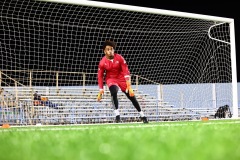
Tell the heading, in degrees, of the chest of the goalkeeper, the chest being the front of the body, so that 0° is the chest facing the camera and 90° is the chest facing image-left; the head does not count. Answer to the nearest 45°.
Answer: approximately 0°

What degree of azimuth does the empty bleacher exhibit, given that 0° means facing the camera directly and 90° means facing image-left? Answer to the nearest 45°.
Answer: approximately 0°

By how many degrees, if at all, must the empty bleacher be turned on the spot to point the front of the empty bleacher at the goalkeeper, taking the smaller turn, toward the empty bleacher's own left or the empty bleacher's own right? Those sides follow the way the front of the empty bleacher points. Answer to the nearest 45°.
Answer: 0° — it already faces them

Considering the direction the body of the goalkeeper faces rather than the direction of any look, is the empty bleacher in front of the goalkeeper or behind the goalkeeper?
behind

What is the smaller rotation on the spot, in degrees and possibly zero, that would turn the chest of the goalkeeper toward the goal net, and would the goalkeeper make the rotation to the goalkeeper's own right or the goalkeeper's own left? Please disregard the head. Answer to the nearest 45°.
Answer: approximately 180°

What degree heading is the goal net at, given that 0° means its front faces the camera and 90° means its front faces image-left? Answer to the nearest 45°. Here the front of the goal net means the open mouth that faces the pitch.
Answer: approximately 315°

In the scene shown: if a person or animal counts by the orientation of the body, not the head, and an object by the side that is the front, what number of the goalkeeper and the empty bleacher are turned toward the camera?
2
